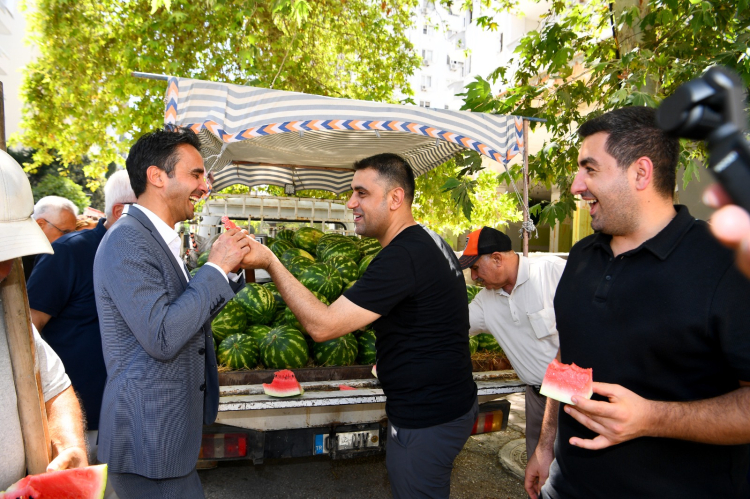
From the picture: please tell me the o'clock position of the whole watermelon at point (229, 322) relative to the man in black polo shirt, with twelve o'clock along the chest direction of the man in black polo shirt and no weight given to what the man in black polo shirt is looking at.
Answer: The whole watermelon is roughly at 2 o'clock from the man in black polo shirt.

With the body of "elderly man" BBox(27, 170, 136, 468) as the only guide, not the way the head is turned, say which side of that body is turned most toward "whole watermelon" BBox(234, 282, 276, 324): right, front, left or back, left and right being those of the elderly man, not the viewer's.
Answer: front

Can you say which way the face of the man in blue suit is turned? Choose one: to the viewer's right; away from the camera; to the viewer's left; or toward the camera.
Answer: to the viewer's right

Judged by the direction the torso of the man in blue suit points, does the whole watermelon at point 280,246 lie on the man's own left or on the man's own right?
on the man's own left

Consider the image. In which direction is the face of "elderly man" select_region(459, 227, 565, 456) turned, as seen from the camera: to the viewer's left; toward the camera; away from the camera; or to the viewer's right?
to the viewer's left

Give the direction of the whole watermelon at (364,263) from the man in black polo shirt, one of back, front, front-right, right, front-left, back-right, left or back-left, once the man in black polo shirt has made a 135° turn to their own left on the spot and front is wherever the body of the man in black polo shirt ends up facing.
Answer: back-left

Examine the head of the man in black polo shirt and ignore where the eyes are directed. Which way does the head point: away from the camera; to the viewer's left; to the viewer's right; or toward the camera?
to the viewer's left

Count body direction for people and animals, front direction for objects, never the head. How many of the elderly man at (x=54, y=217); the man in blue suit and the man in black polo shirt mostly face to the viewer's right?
2

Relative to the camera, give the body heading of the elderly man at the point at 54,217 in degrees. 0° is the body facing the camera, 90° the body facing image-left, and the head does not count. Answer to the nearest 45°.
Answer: approximately 270°

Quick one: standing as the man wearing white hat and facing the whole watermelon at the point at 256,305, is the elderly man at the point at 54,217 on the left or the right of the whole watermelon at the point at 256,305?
left

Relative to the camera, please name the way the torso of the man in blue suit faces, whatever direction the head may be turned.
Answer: to the viewer's right

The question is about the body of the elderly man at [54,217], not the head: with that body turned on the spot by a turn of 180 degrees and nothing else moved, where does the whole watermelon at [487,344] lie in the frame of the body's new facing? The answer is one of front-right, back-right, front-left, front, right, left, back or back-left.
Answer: back-left

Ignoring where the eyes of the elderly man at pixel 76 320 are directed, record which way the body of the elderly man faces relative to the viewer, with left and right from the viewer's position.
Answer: facing away from the viewer and to the right of the viewer

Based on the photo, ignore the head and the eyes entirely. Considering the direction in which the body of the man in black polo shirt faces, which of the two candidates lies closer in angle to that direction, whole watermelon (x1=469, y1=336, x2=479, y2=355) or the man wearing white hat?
the man wearing white hat
